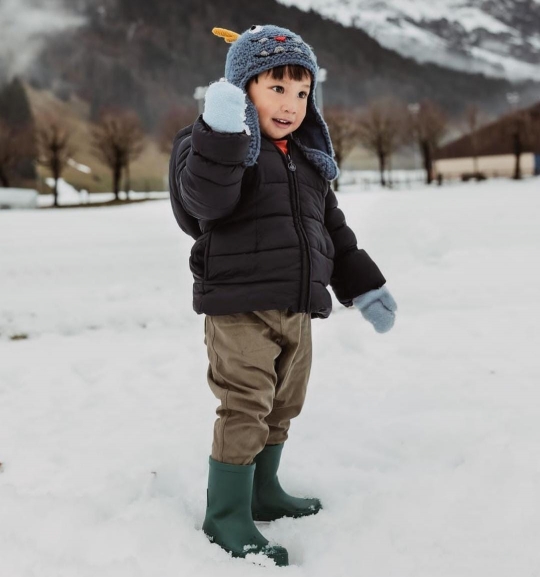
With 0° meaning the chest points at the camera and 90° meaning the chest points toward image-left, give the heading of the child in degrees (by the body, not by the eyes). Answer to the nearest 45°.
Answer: approximately 315°

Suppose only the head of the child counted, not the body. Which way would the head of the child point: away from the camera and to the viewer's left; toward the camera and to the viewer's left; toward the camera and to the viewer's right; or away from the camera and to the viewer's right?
toward the camera and to the viewer's right
